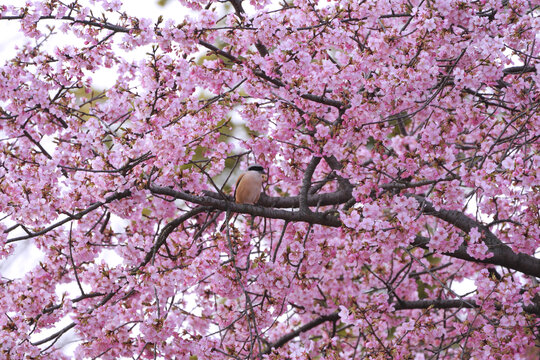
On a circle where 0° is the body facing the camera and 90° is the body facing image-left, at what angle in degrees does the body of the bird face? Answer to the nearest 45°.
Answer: approximately 315°
